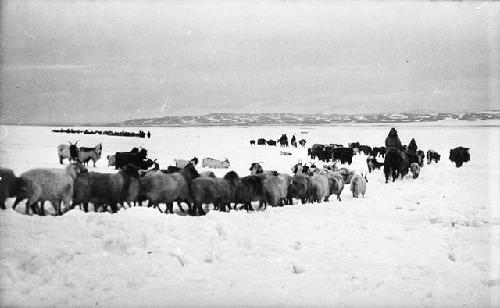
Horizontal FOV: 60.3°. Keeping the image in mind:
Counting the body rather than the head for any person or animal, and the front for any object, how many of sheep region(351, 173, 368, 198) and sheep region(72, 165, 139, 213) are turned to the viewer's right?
1

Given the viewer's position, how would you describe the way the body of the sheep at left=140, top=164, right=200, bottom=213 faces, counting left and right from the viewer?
facing to the right of the viewer

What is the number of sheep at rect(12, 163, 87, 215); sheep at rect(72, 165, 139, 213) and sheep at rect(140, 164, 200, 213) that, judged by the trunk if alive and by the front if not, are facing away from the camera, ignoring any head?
0

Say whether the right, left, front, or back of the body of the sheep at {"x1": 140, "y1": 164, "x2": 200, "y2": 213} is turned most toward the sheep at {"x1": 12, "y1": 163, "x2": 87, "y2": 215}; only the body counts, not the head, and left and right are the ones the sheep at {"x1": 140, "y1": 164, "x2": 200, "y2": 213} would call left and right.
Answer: back

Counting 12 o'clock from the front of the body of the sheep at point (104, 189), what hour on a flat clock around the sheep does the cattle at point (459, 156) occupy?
The cattle is roughly at 11 o'clock from the sheep.
